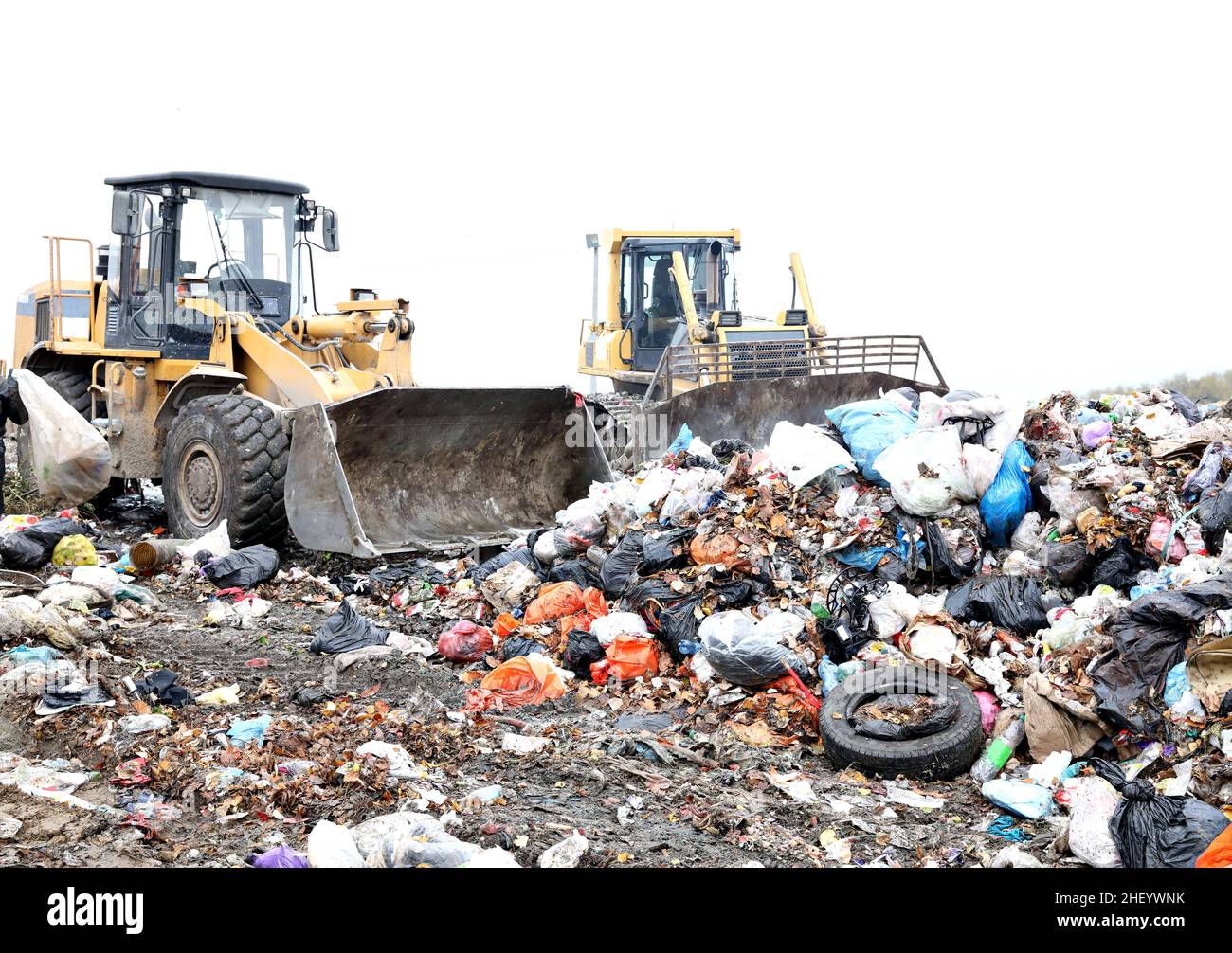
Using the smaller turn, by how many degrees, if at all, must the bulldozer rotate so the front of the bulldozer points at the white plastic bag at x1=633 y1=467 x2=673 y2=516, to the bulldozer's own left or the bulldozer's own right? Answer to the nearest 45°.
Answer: approximately 45° to the bulldozer's own right

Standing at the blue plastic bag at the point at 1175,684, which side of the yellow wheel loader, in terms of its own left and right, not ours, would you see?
front

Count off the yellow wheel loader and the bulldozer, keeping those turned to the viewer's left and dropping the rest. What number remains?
0

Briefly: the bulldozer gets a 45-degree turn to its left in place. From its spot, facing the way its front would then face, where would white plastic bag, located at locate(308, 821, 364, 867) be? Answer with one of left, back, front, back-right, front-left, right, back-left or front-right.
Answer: right

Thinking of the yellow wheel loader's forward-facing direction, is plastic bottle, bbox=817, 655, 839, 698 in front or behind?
in front

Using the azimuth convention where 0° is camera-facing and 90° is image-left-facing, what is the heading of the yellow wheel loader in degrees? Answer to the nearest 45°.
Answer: approximately 315°

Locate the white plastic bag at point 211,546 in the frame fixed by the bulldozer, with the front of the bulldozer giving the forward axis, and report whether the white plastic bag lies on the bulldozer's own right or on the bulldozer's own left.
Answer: on the bulldozer's own right

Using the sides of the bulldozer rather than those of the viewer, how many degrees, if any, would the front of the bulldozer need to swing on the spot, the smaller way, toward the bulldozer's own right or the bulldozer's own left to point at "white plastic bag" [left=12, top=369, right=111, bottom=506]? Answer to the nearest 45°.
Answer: approximately 90° to the bulldozer's own right

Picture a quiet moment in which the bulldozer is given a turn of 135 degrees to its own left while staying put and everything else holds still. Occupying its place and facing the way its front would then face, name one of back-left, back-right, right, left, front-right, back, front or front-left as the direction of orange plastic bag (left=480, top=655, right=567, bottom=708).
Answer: back
